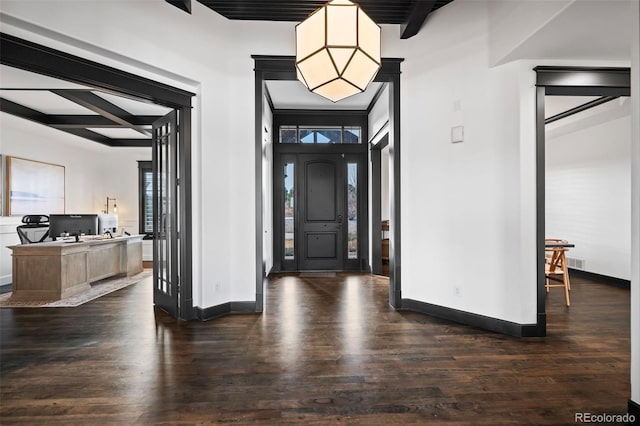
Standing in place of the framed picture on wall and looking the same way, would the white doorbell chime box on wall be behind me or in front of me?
in front

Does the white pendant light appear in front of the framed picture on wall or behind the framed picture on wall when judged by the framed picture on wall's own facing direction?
in front

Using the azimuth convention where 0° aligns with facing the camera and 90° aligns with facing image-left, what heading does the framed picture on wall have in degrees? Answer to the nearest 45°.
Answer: approximately 315°

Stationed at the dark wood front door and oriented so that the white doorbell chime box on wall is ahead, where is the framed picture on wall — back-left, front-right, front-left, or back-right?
back-right
